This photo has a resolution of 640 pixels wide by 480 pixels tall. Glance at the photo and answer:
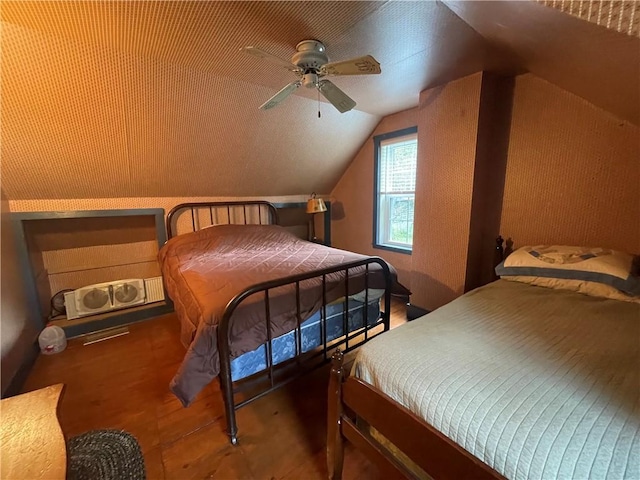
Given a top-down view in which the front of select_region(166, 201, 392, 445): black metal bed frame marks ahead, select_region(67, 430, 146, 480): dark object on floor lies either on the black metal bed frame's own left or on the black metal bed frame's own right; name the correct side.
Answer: on the black metal bed frame's own right

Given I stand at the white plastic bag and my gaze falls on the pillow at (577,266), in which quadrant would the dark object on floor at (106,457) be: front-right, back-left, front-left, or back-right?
front-right

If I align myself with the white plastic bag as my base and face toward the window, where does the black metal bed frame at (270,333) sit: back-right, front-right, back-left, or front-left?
front-right

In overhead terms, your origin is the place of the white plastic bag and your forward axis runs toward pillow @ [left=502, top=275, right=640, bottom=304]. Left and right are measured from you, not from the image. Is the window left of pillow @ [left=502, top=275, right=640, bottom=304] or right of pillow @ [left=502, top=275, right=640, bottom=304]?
left

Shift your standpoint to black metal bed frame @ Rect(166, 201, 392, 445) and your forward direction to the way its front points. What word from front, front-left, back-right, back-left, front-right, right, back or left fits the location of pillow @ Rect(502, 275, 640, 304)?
front-left

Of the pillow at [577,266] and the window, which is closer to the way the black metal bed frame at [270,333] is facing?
the pillow

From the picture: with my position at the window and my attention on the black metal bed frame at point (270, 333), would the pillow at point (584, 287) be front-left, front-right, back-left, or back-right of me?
front-left

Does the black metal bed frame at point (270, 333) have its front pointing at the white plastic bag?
no

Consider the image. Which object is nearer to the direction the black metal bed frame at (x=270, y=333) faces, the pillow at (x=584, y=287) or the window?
the pillow

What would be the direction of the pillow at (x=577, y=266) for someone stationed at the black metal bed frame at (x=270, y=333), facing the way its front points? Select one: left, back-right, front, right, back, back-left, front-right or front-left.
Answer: front-left

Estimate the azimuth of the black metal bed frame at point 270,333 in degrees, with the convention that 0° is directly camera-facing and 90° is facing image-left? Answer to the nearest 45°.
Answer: approximately 315°

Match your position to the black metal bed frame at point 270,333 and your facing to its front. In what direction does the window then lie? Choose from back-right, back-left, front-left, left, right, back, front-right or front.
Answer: left
